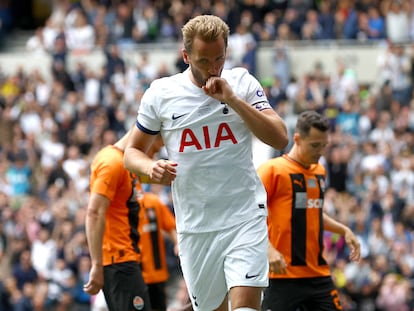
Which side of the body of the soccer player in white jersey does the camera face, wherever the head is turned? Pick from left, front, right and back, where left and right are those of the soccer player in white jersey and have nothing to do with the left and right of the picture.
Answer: front
